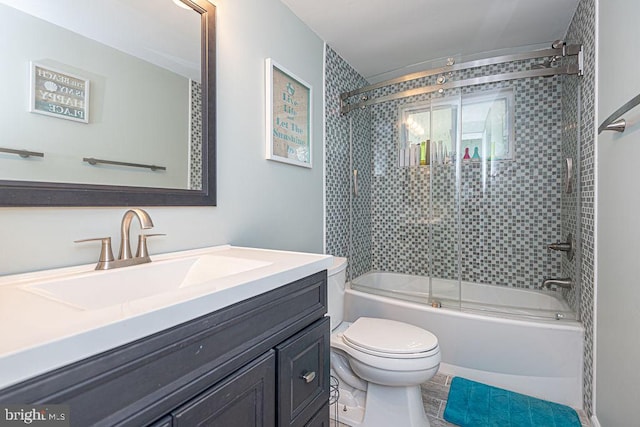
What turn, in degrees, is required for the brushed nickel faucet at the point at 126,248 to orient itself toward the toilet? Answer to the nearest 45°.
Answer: approximately 45° to its left

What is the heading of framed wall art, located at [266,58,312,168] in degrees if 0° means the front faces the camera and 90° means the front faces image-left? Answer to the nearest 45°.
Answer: approximately 315°

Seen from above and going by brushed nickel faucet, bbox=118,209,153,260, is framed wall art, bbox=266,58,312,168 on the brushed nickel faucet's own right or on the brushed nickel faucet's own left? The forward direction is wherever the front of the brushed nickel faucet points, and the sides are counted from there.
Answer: on the brushed nickel faucet's own left

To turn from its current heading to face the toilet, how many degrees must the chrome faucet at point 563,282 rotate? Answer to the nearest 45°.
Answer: approximately 45° to its left

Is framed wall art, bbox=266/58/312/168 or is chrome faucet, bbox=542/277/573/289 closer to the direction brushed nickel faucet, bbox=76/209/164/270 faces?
the chrome faucet

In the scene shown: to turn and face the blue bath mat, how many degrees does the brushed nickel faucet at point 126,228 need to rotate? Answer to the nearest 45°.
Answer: approximately 45° to its left

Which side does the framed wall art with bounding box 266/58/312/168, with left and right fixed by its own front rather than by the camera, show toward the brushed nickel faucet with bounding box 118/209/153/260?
right

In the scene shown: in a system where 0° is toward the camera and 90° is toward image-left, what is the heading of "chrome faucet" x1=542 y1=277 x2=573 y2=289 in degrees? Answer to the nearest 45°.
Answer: approximately 90°

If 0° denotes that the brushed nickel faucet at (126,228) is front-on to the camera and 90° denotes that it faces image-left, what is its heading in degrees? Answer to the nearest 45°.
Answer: approximately 315°

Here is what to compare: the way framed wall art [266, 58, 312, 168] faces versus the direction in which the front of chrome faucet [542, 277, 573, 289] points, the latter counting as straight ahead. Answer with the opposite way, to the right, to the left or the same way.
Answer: the opposite way
